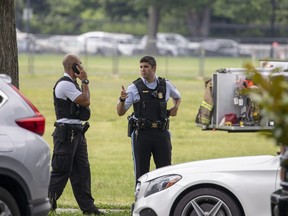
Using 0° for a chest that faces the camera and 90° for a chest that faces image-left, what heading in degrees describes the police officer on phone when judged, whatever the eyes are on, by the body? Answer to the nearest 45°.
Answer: approximately 270°

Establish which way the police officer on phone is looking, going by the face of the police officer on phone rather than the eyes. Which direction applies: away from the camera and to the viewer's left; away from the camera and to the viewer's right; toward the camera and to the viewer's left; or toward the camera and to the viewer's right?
away from the camera and to the viewer's right

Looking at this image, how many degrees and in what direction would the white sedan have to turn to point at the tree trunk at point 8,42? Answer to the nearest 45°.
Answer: approximately 45° to its right

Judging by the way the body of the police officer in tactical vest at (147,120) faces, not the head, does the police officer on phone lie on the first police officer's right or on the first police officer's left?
on the first police officer's right

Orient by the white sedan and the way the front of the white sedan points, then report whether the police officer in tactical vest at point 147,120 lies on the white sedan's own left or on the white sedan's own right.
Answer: on the white sedan's own right

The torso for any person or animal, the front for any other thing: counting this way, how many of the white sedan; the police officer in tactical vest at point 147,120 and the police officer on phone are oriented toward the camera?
1

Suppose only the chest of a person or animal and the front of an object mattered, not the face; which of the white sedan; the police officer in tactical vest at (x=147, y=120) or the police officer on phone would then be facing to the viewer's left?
the white sedan

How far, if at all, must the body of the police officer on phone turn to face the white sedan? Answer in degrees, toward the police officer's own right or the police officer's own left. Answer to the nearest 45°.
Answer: approximately 45° to the police officer's own right

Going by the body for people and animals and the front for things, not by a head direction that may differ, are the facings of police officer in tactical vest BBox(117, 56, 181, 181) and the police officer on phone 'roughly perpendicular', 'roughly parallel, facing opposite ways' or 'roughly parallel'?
roughly perpendicular

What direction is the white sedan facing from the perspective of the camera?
to the viewer's left

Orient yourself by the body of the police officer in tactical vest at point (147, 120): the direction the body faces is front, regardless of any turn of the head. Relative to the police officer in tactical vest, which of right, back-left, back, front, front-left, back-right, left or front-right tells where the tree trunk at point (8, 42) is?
right

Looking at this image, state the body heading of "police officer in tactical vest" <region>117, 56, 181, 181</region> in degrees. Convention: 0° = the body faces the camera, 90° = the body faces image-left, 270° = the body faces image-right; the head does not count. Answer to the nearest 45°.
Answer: approximately 0°
